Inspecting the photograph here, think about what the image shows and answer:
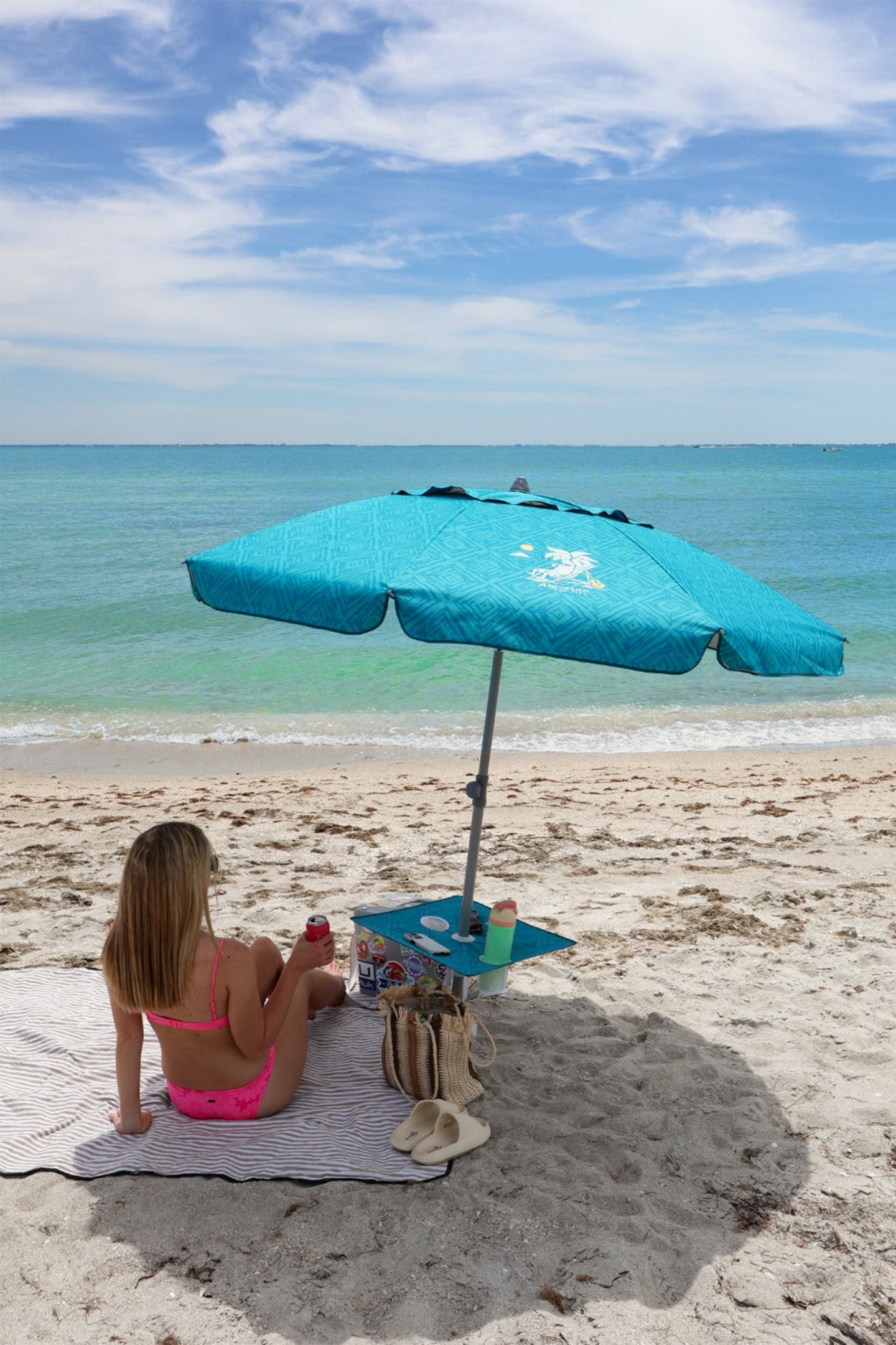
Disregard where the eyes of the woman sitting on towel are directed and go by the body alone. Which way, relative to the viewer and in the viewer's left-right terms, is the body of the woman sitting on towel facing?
facing away from the viewer and to the right of the viewer

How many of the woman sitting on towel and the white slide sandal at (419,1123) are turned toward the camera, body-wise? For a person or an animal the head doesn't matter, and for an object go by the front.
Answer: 0

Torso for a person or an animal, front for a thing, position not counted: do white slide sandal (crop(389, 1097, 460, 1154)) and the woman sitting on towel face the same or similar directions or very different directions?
same or similar directions
